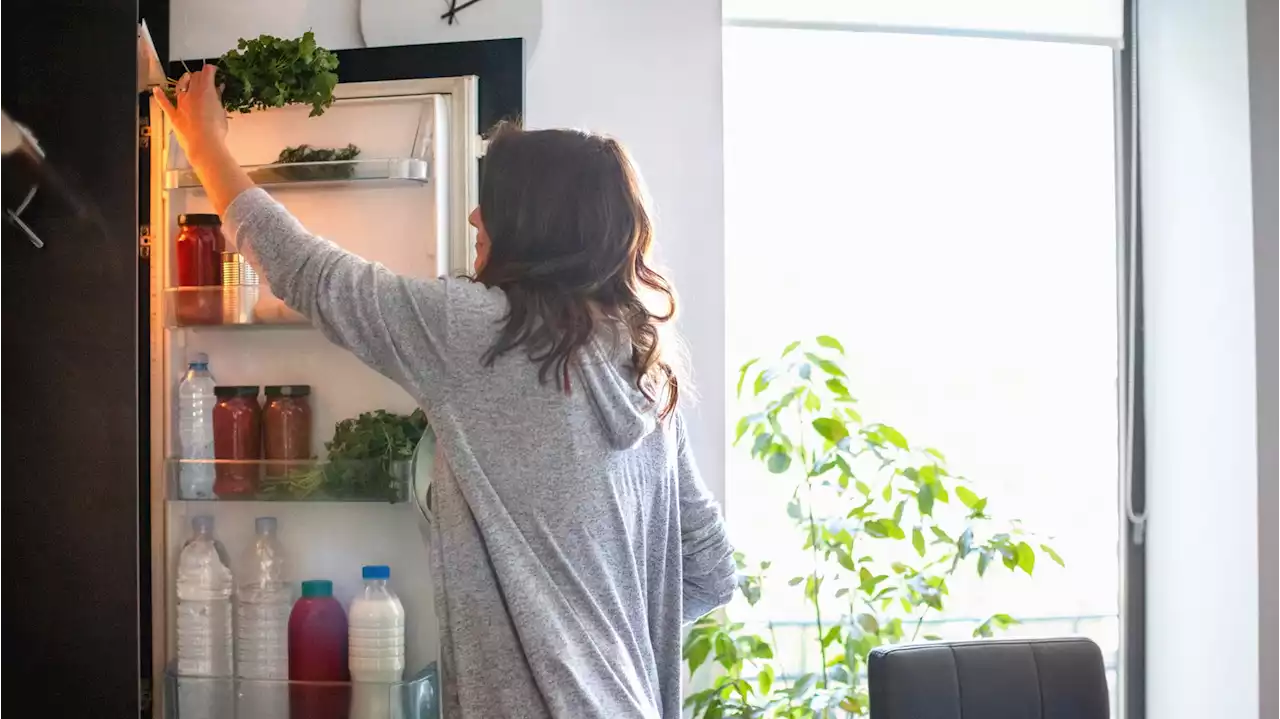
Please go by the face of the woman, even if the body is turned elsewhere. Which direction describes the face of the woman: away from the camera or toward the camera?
away from the camera

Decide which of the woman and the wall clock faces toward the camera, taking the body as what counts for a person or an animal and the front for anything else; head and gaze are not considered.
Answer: the wall clock

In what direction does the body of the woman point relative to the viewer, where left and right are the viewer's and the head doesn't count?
facing away from the viewer and to the left of the viewer

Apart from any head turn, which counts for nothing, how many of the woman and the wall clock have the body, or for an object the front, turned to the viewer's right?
0

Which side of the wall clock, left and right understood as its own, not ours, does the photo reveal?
front
